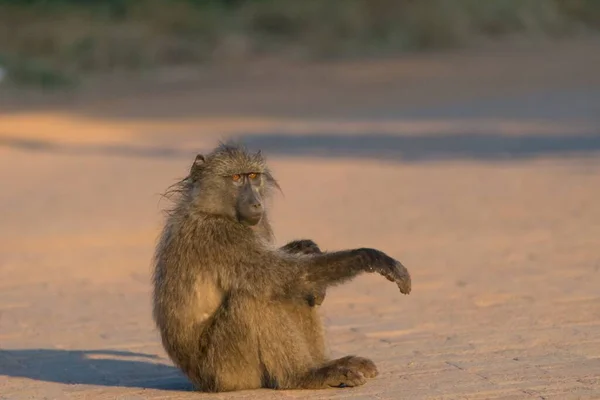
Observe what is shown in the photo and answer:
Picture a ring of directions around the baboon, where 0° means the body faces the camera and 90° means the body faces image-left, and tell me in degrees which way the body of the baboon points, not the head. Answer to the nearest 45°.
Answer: approximately 270°
